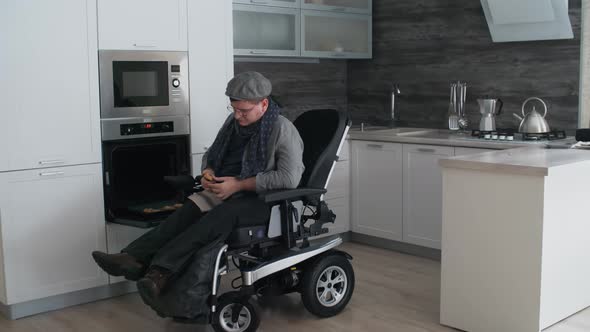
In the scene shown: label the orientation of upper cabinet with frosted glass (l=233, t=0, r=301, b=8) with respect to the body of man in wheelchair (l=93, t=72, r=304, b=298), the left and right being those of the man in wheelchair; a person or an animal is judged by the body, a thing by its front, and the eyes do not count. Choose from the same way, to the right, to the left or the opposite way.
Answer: to the left

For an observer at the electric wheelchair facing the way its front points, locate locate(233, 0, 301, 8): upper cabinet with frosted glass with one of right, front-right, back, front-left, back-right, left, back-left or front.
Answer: back-right

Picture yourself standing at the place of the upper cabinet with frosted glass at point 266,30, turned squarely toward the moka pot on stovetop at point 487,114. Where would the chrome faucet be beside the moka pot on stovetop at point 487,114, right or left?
left

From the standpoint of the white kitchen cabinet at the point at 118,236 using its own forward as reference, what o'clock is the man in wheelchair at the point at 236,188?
The man in wheelchair is roughly at 12 o'clock from the white kitchen cabinet.

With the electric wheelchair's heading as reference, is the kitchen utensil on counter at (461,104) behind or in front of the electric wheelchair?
behind

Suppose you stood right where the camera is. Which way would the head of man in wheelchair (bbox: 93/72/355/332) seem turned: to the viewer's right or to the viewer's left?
to the viewer's left

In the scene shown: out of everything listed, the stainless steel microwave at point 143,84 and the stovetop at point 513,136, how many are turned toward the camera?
2

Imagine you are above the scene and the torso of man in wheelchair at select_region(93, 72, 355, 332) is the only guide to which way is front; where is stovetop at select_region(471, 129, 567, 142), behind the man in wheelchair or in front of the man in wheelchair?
behind

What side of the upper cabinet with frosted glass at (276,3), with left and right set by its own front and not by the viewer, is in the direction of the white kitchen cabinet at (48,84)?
right

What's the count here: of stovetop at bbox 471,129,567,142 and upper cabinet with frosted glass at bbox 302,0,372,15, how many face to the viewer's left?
0

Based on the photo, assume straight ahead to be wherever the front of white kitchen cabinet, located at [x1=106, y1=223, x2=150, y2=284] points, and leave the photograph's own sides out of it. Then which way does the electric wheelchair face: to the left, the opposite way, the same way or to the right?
to the right

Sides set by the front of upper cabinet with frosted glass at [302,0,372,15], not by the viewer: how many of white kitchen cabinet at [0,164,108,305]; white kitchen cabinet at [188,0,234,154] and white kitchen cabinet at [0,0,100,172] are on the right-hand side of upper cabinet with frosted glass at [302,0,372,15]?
3

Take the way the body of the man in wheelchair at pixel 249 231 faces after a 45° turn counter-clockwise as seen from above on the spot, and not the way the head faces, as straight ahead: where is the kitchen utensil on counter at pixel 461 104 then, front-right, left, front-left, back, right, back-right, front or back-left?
back-left

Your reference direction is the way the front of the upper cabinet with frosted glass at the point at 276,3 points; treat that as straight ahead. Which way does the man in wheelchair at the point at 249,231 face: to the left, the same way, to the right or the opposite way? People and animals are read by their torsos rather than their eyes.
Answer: to the right

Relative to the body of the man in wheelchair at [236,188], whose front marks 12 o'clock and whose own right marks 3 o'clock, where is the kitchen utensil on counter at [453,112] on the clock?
The kitchen utensil on counter is roughly at 6 o'clock from the man in wheelchair.
